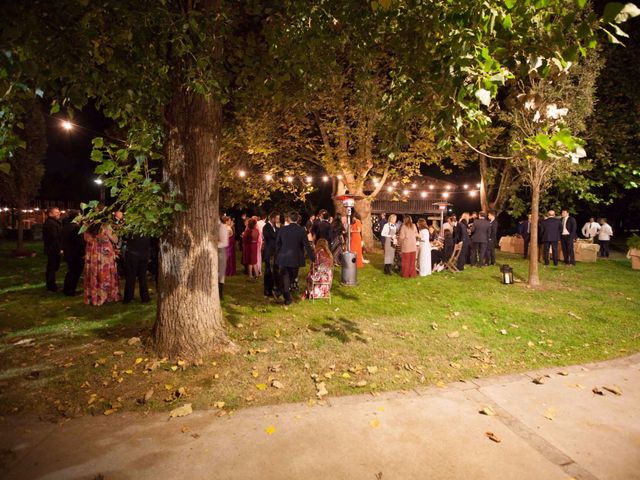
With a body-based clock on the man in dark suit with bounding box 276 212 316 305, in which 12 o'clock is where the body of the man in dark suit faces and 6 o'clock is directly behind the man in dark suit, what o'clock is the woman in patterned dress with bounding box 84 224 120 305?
The woman in patterned dress is roughly at 9 o'clock from the man in dark suit.

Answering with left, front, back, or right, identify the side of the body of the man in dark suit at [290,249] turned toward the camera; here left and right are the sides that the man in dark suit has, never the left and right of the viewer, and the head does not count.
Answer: back

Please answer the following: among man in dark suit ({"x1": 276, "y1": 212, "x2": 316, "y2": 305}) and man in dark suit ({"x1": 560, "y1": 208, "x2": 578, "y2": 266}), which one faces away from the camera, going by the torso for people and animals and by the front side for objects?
man in dark suit ({"x1": 276, "y1": 212, "x2": 316, "y2": 305})

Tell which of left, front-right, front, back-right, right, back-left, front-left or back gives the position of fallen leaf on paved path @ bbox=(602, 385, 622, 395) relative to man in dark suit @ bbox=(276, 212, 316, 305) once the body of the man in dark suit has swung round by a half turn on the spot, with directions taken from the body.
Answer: front-left

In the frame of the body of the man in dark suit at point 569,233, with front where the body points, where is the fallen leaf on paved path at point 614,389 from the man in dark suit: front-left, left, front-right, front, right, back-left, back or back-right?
front-left

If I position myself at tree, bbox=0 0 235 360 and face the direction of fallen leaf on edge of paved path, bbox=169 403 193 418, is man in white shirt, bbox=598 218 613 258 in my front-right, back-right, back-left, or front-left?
back-left
